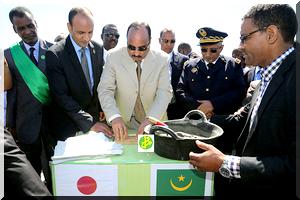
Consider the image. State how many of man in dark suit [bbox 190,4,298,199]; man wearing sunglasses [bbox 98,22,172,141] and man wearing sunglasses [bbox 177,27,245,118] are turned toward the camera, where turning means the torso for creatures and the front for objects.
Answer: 2

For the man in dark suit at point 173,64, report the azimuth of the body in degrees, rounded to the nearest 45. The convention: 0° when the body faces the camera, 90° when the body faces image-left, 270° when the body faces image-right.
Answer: approximately 0°

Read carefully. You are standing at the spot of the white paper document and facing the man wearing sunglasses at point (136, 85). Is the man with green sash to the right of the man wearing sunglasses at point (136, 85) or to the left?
left

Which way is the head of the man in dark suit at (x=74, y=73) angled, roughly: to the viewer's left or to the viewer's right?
to the viewer's right

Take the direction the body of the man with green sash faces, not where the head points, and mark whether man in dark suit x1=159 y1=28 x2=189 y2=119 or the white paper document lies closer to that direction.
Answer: the white paper document

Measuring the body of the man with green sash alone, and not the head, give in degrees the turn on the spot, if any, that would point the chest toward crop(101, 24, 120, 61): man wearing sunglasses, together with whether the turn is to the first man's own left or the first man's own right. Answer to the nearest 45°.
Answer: approximately 90° to the first man's own left

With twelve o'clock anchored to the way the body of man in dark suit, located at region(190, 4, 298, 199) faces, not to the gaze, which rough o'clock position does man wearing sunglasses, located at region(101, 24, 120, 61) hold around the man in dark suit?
The man wearing sunglasses is roughly at 2 o'clock from the man in dark suit.

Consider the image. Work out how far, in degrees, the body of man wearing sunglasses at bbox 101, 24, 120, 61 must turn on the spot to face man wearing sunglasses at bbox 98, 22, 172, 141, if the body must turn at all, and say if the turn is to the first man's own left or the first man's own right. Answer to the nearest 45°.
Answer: approximately 45° to the first man's own right

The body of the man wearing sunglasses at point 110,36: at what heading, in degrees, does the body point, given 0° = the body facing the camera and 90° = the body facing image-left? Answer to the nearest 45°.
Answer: approximately 315°
